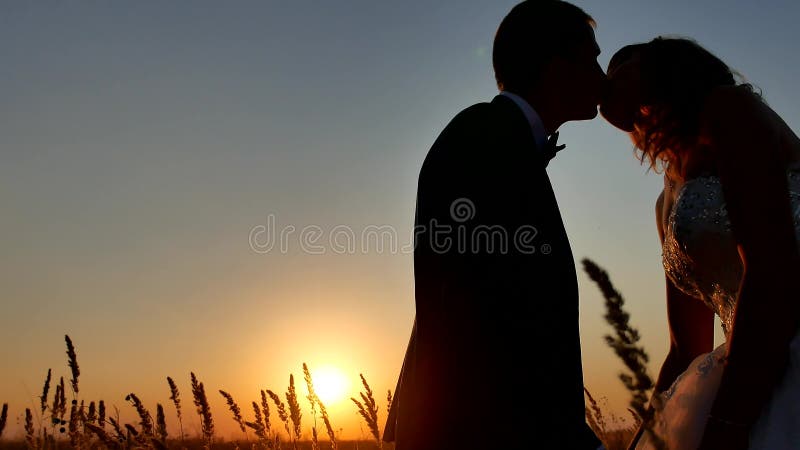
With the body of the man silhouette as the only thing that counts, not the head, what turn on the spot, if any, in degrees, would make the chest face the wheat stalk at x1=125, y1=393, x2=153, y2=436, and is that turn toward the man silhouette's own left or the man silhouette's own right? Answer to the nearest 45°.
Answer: approximately 135° to the man silhouette's own left

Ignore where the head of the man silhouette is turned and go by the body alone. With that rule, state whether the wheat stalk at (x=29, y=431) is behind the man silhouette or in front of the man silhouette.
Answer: behind

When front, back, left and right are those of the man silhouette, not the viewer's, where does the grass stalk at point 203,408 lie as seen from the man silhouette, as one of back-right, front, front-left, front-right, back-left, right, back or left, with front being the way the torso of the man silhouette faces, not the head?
back-left

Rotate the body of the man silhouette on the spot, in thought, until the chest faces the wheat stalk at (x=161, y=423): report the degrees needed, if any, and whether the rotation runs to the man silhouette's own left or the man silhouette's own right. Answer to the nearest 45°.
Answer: approximately 135° to the man silhouette's own left

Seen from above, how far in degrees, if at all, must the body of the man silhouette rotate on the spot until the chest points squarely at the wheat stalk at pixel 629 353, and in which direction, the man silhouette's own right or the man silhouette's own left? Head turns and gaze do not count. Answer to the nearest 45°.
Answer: approximately 90° to the man silhouette's own right

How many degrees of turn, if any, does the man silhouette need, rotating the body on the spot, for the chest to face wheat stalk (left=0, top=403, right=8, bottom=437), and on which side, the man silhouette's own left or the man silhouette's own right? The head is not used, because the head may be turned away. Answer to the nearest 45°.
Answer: approximately 135° to the man silhouette's own left

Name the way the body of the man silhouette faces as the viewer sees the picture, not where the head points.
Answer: to the viewer's right

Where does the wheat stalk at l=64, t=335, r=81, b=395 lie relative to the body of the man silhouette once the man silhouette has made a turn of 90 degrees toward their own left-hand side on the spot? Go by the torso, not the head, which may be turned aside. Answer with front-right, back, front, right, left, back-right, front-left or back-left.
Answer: front-left

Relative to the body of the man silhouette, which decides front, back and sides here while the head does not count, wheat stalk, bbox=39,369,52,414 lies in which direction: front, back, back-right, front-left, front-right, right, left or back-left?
back-left

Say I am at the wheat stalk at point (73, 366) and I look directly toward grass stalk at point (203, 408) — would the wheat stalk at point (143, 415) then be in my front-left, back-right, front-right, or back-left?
front-right
